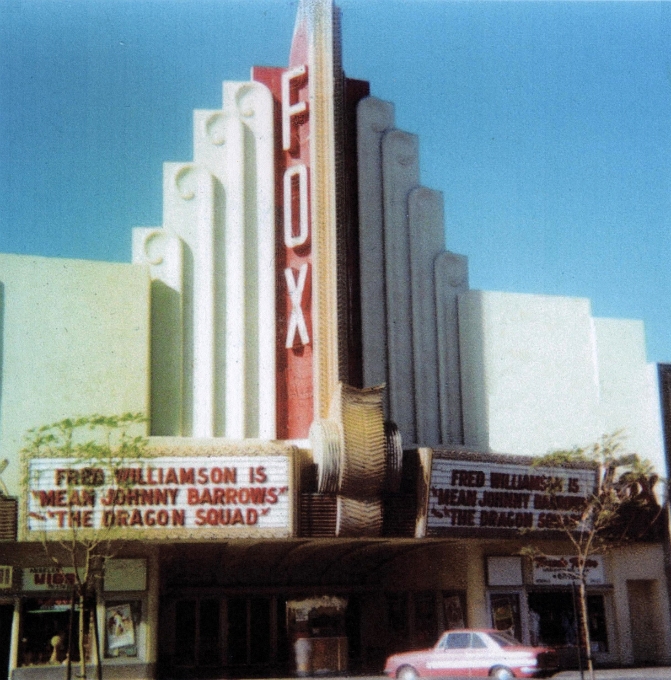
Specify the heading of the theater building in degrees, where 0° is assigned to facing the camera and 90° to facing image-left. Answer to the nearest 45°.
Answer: approximately 0°
